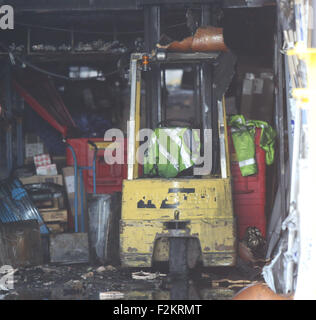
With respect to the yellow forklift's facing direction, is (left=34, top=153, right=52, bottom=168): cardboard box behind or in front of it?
in front

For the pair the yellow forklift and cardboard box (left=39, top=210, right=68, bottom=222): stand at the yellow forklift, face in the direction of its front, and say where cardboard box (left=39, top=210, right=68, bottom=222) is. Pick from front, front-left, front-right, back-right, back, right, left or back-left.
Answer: front-left

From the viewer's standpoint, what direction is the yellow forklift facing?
away from the camera

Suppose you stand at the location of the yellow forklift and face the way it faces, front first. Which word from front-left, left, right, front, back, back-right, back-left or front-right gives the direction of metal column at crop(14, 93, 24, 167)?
front-left
